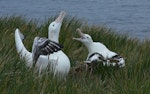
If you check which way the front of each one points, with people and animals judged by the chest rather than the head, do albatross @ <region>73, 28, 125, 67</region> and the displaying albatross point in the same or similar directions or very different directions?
very different directions

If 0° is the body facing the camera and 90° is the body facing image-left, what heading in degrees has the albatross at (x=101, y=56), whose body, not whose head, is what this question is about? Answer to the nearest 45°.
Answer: approximately 90°

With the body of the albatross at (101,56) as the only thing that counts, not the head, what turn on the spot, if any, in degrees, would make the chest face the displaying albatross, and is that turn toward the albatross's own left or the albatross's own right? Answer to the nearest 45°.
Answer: approximately 45° to the albatross's own left

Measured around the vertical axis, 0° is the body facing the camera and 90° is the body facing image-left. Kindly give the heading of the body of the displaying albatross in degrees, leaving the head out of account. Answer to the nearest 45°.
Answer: approximately 270°

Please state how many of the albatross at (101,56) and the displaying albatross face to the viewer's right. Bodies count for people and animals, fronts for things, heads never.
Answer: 1
